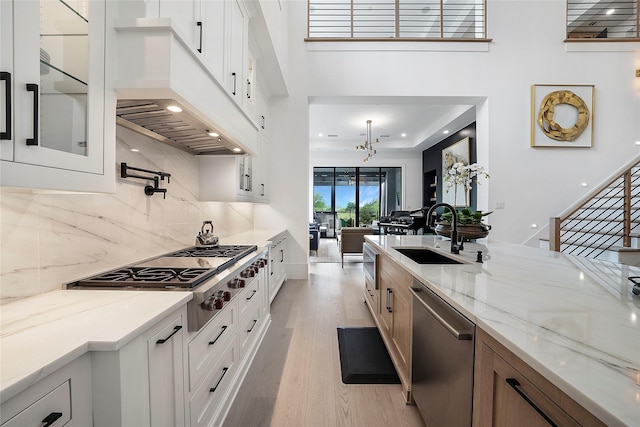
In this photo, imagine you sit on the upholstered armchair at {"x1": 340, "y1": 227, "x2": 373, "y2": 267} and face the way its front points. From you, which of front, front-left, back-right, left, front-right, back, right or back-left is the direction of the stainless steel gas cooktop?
back

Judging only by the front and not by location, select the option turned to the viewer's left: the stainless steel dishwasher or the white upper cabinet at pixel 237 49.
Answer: the stainless steel dishwasher

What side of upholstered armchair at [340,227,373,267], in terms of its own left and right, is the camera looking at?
back

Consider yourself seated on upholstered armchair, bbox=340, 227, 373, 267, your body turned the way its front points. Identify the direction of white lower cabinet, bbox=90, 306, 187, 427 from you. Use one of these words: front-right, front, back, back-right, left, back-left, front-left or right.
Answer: back

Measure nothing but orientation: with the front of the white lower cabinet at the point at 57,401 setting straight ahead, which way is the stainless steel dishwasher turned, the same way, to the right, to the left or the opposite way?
the opposite way

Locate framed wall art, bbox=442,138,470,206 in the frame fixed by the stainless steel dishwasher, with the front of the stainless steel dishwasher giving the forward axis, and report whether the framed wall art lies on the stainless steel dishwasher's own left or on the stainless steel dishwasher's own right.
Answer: on the stainless steel dishwasher's own right

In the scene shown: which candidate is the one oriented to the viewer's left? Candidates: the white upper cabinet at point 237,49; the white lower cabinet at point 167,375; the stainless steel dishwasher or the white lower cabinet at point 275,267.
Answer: the stainless steel dishwasher

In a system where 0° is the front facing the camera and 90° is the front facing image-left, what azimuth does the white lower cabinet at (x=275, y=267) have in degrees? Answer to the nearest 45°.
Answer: approximately 270°
